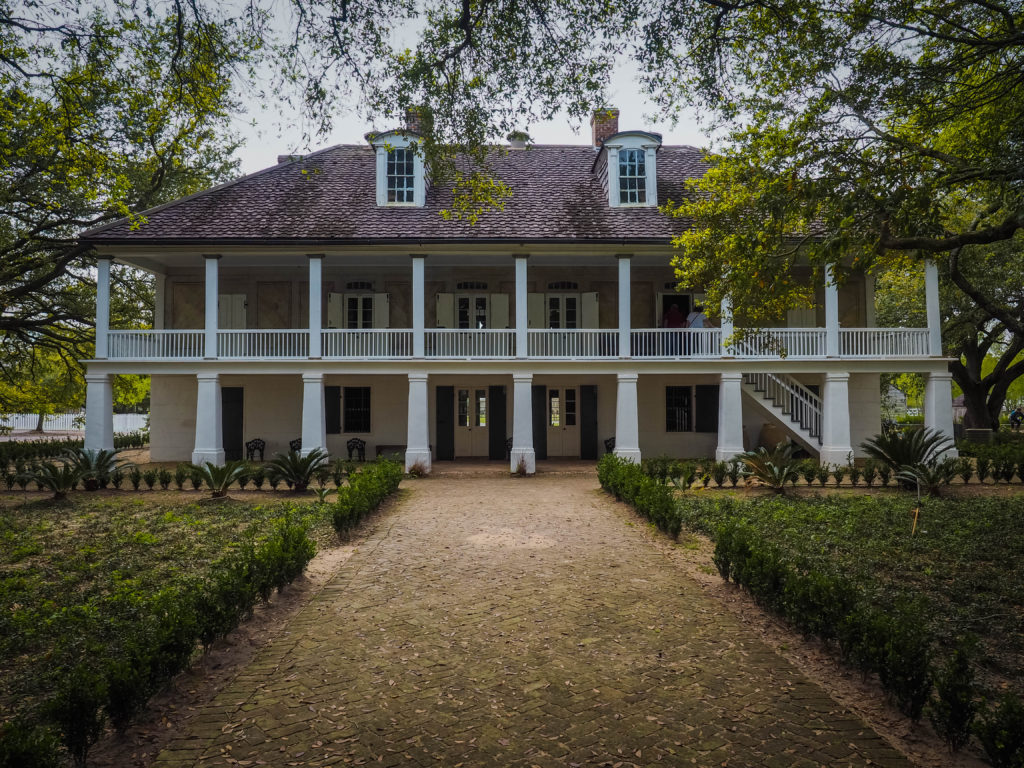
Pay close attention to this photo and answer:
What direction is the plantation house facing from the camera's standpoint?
toward the camera

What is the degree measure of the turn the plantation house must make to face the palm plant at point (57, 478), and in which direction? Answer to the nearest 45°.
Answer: approximately 45° to its right

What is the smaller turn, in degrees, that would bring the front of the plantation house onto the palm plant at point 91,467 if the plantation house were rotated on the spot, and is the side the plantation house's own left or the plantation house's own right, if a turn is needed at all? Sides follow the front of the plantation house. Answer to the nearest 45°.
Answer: approximately 45° to the plantation house's own right

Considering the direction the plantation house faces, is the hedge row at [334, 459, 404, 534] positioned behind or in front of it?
in front

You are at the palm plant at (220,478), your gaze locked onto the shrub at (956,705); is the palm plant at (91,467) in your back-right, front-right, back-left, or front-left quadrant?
back-right

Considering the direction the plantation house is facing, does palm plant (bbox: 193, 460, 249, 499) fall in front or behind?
in front

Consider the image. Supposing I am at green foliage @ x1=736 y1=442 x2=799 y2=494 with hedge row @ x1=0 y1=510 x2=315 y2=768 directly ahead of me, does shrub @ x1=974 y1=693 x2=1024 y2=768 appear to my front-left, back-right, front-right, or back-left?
front-left

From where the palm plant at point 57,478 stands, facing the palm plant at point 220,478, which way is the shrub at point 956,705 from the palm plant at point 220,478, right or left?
right

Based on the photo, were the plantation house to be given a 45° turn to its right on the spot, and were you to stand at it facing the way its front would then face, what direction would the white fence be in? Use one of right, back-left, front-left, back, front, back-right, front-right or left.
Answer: right

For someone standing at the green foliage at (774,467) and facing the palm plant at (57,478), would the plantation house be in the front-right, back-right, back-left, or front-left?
front-right

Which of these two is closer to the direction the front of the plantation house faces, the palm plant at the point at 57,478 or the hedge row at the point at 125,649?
the hedge row

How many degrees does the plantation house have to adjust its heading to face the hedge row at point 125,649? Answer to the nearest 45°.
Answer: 0° — it already faces it

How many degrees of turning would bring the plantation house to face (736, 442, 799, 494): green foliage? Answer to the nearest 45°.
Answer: approximately 45° to its left

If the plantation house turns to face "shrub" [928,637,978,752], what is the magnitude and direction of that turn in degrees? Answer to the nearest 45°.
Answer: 0° — it already faces it
